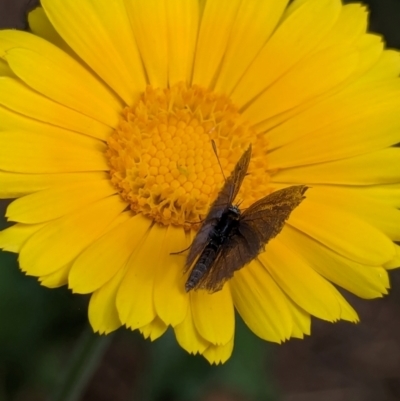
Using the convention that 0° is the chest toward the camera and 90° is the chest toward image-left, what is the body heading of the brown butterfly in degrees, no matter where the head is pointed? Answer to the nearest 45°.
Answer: approximately 225°
